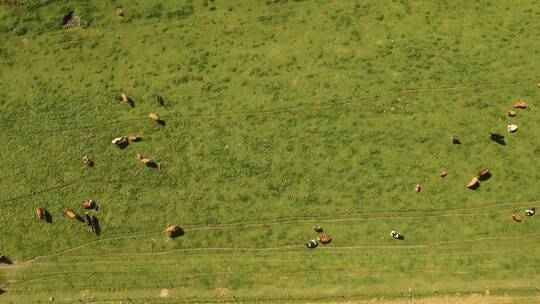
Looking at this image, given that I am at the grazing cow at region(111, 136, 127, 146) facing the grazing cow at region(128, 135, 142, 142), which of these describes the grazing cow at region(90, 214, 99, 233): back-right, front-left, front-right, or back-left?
back-right

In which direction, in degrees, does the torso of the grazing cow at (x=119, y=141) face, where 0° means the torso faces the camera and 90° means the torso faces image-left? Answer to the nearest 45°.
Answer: approximately 90°

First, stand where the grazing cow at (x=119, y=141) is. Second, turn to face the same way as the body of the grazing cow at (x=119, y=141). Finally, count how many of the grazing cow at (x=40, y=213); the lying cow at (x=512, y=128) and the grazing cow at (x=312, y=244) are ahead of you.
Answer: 1

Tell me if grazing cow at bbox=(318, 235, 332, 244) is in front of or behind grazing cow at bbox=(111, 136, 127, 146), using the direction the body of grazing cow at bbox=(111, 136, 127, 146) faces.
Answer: behind

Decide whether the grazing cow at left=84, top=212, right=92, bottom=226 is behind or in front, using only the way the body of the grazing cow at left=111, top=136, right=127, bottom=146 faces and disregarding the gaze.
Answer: in front

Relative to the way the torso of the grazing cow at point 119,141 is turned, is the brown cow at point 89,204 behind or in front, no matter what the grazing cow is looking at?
in front

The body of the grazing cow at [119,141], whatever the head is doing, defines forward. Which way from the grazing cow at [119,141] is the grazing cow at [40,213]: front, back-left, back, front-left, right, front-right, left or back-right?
front

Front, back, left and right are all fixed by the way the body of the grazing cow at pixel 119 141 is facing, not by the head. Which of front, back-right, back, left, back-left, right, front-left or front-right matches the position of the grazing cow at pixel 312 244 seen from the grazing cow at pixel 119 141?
back-left

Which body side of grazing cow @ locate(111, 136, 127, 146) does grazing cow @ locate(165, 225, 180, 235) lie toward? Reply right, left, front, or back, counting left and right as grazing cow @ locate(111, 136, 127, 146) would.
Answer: left

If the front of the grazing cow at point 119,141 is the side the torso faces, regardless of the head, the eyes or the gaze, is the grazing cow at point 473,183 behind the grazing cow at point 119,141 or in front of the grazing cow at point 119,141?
behind

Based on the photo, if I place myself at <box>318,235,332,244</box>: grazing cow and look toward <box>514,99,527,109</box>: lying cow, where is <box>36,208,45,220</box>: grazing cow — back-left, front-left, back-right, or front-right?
back-left

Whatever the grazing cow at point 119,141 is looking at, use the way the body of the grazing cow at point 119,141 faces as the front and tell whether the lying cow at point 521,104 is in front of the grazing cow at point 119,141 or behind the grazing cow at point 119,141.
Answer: behind

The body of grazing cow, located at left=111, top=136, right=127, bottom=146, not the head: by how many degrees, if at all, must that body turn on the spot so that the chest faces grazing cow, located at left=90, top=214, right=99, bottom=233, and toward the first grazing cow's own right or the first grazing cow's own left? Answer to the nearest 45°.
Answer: approximately 45° to the first grazing cow's own left
